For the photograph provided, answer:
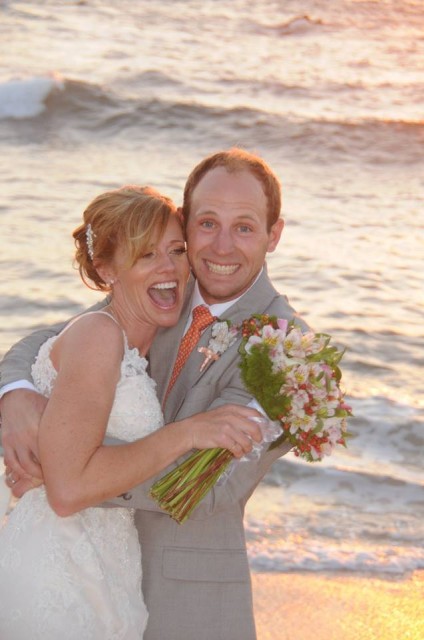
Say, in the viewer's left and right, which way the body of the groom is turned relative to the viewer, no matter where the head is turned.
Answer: facing the viewer and to the left of the viewer

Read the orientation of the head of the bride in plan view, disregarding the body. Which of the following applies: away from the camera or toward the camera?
toward the camera

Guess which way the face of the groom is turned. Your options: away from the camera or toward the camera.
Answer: toward the camera
